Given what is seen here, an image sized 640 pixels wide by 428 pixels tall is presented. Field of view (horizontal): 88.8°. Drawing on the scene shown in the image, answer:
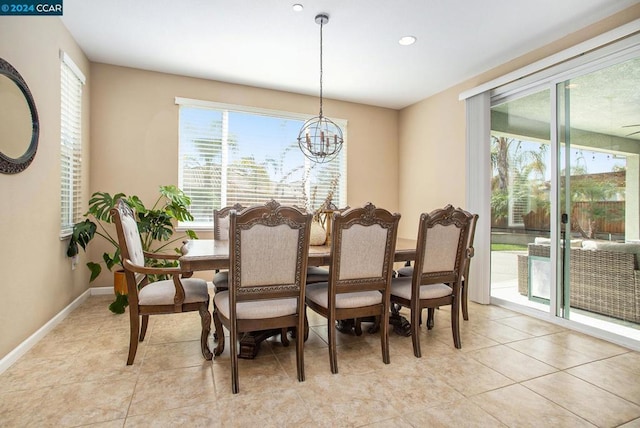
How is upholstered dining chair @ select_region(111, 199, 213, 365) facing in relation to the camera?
to the viewer's right

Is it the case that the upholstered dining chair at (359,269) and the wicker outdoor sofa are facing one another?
no

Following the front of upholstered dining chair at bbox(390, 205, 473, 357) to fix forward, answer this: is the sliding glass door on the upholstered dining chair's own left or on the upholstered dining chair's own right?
on the upholstered dining chair's own right

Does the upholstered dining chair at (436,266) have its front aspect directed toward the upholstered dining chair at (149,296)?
no

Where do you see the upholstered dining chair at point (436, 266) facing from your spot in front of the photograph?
facing away from the viewer and to the left of the viewer

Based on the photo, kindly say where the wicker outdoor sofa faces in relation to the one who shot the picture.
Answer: facing away from the viewer and to the right of the viewer

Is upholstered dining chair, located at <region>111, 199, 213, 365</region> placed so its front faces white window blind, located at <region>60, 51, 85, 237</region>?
no

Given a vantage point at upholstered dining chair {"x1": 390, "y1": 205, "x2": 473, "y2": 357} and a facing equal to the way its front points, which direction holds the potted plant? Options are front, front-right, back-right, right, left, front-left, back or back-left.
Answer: front-left

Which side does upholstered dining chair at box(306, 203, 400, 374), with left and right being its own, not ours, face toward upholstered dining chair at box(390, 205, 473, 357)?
right

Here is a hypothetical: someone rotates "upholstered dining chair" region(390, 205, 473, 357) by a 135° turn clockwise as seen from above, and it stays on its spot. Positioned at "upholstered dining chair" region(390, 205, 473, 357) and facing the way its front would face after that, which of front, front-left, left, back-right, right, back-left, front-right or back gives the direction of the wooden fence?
front-left

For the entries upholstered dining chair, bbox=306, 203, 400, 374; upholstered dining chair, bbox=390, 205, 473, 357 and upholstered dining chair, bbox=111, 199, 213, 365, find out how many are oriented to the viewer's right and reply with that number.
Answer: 1

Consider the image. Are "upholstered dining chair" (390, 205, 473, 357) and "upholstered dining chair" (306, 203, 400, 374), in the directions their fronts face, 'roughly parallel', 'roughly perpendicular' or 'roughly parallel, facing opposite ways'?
roughly parallel

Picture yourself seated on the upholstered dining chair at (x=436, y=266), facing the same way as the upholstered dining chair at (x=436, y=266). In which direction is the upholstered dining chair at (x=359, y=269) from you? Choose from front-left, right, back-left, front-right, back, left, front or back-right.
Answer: left
